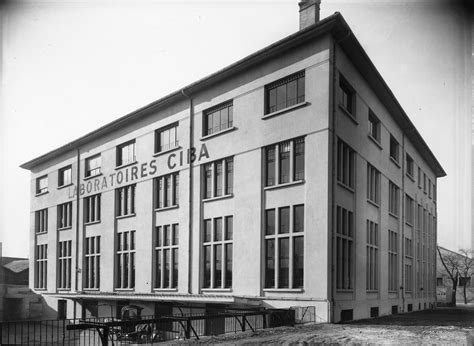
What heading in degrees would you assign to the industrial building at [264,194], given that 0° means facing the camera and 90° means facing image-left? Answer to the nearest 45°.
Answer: approximately 45°
